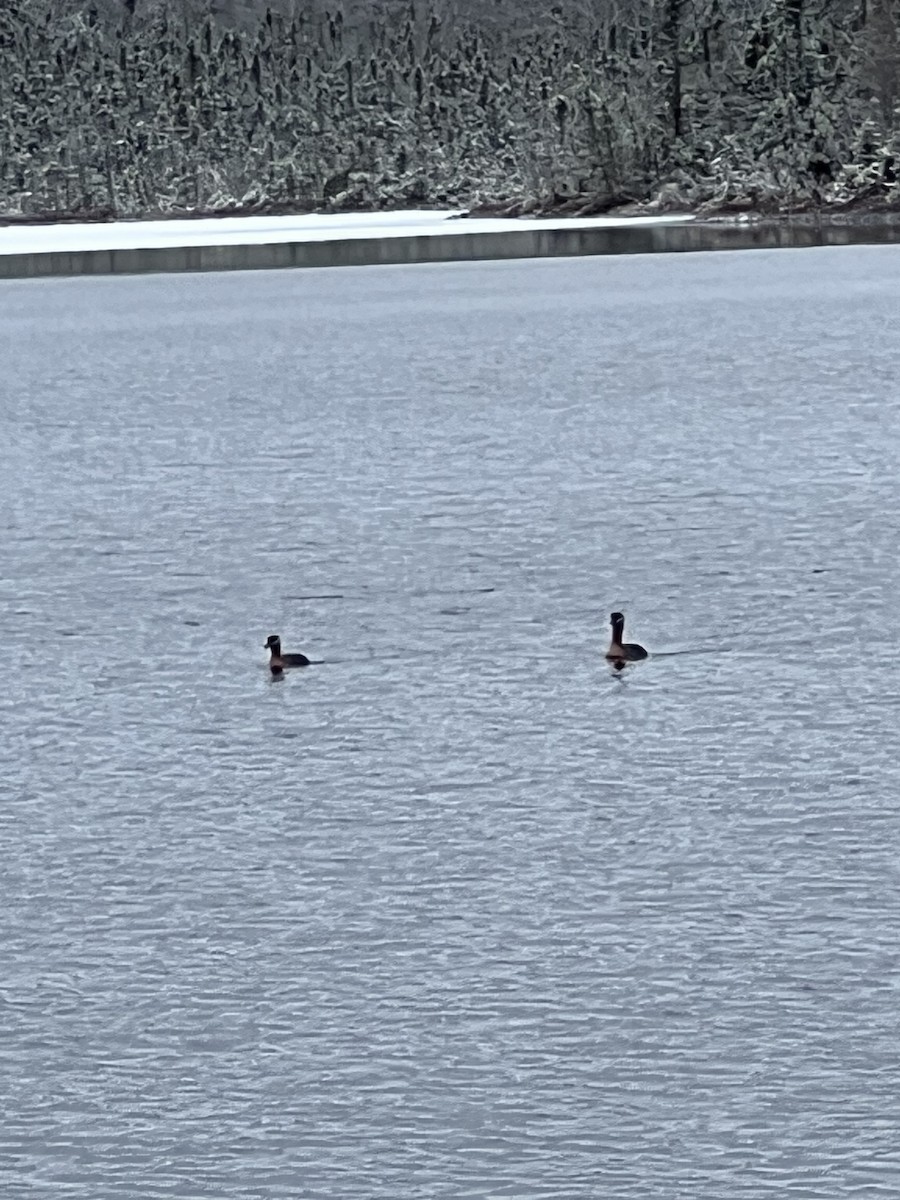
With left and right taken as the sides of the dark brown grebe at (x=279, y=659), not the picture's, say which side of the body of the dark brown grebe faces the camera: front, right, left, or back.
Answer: left
